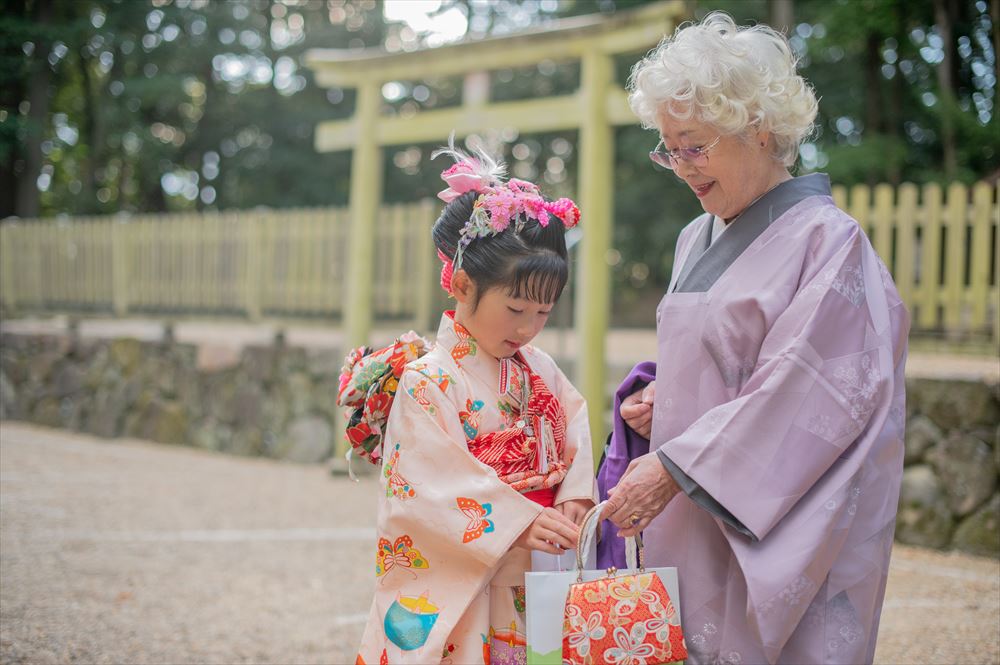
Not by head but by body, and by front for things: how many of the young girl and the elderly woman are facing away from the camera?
0

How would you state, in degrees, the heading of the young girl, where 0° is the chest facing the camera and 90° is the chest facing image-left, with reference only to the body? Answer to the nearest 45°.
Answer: approximately 315°

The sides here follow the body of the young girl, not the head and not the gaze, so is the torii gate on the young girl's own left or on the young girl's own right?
on the young girl's own left

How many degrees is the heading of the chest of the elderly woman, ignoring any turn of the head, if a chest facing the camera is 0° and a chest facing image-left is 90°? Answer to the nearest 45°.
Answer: approximately 45°

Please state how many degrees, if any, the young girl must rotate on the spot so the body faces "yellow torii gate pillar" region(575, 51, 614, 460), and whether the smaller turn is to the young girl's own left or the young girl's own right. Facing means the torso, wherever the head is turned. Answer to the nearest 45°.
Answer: approximately 135° to the young girl's own left

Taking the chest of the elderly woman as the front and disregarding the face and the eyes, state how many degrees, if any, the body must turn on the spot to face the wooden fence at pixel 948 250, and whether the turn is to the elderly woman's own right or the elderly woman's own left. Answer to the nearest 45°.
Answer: approximately 135° to the elderly woman's own right

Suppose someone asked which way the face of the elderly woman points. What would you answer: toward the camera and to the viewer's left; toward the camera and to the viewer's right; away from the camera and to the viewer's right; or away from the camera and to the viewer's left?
toward the camera and to the viewer's left

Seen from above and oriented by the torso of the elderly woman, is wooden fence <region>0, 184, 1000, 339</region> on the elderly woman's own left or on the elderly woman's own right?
on the elderly woman's own right

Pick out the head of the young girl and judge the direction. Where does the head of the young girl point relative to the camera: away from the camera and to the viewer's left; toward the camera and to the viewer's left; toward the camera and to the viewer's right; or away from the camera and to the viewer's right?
toward the camera and to the viewer's right

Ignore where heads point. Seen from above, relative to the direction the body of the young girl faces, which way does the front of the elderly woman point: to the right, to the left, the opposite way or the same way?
to the right

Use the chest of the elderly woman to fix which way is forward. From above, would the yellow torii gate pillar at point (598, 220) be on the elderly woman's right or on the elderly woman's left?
on the elderly woman's right
